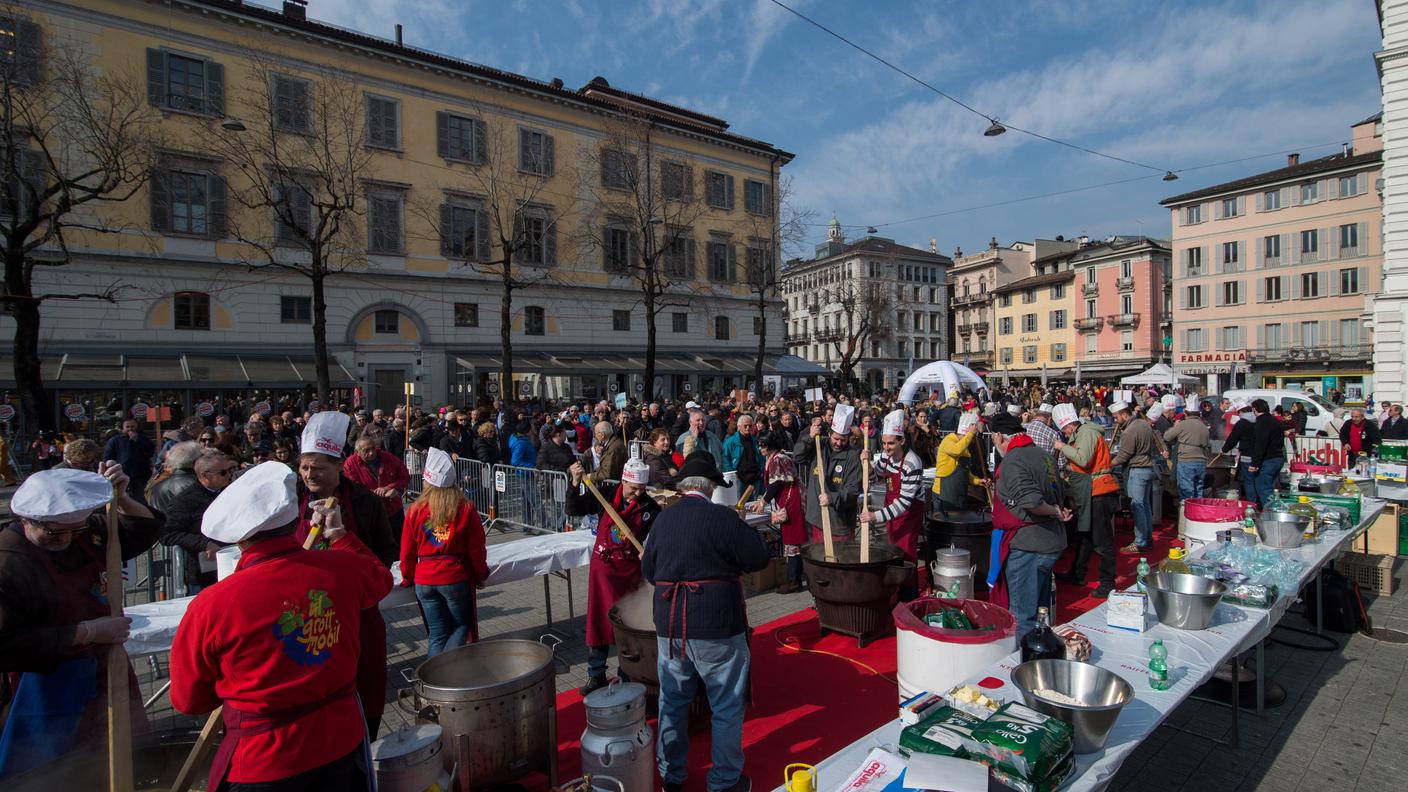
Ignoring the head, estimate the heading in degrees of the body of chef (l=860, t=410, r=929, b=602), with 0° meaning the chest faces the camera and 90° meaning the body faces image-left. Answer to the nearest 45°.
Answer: approximately 45°

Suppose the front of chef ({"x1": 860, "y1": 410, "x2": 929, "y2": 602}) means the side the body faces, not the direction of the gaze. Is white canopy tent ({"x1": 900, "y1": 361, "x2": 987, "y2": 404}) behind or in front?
behind

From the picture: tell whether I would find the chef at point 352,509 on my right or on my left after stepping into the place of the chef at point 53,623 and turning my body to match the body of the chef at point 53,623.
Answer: on my left

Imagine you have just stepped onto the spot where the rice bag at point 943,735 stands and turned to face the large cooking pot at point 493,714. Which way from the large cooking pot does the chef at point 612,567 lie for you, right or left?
right

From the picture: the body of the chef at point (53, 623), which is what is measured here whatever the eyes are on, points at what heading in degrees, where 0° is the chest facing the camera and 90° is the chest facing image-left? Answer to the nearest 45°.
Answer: approximately 315°

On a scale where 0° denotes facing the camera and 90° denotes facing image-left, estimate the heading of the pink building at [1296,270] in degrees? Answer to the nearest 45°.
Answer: approximately 45°

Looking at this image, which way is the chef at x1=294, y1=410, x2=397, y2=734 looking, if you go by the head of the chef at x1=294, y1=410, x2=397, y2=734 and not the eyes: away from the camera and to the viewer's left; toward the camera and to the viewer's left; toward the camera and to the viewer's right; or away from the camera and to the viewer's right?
toward the camera and to the viewer's left

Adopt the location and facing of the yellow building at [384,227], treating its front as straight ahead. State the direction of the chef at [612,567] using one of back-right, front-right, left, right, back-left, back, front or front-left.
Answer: front-right

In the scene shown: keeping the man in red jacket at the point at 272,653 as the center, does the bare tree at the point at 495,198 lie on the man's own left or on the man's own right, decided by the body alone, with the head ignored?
on the man's own right

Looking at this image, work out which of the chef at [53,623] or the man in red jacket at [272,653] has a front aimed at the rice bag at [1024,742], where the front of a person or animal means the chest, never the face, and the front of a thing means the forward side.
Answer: the chef

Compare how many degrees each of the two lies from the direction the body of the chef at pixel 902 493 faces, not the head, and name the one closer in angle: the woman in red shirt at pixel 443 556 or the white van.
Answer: the woman in red shirt

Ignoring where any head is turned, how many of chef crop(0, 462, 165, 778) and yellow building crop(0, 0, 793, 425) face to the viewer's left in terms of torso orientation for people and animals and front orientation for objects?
0

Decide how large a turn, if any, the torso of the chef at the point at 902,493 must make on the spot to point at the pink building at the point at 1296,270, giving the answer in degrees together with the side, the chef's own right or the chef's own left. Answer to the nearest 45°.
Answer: approximately 180°

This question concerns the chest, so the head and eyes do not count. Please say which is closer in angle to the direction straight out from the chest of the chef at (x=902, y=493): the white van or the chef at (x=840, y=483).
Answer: the chef
